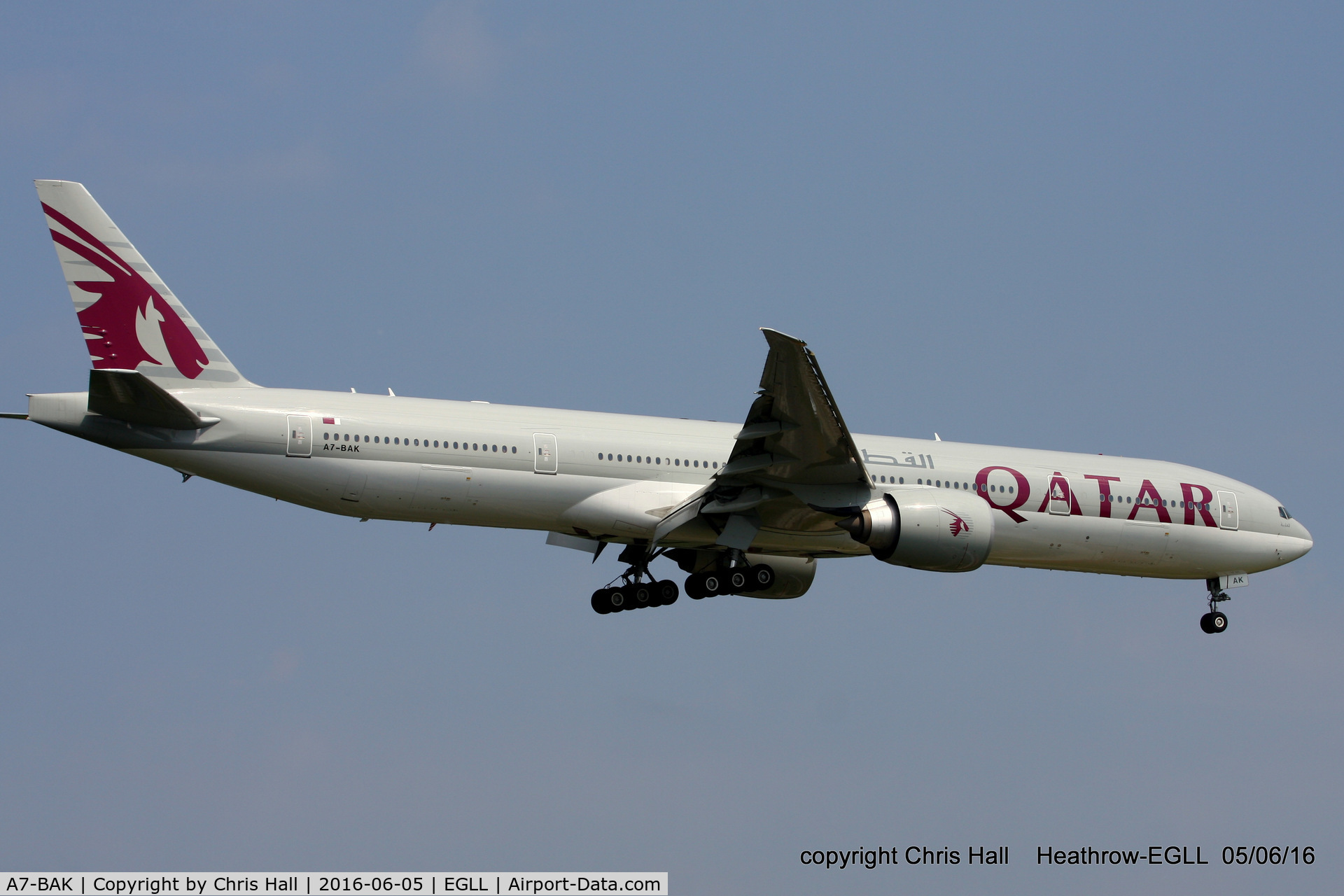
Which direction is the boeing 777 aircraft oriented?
to the viewer's right
